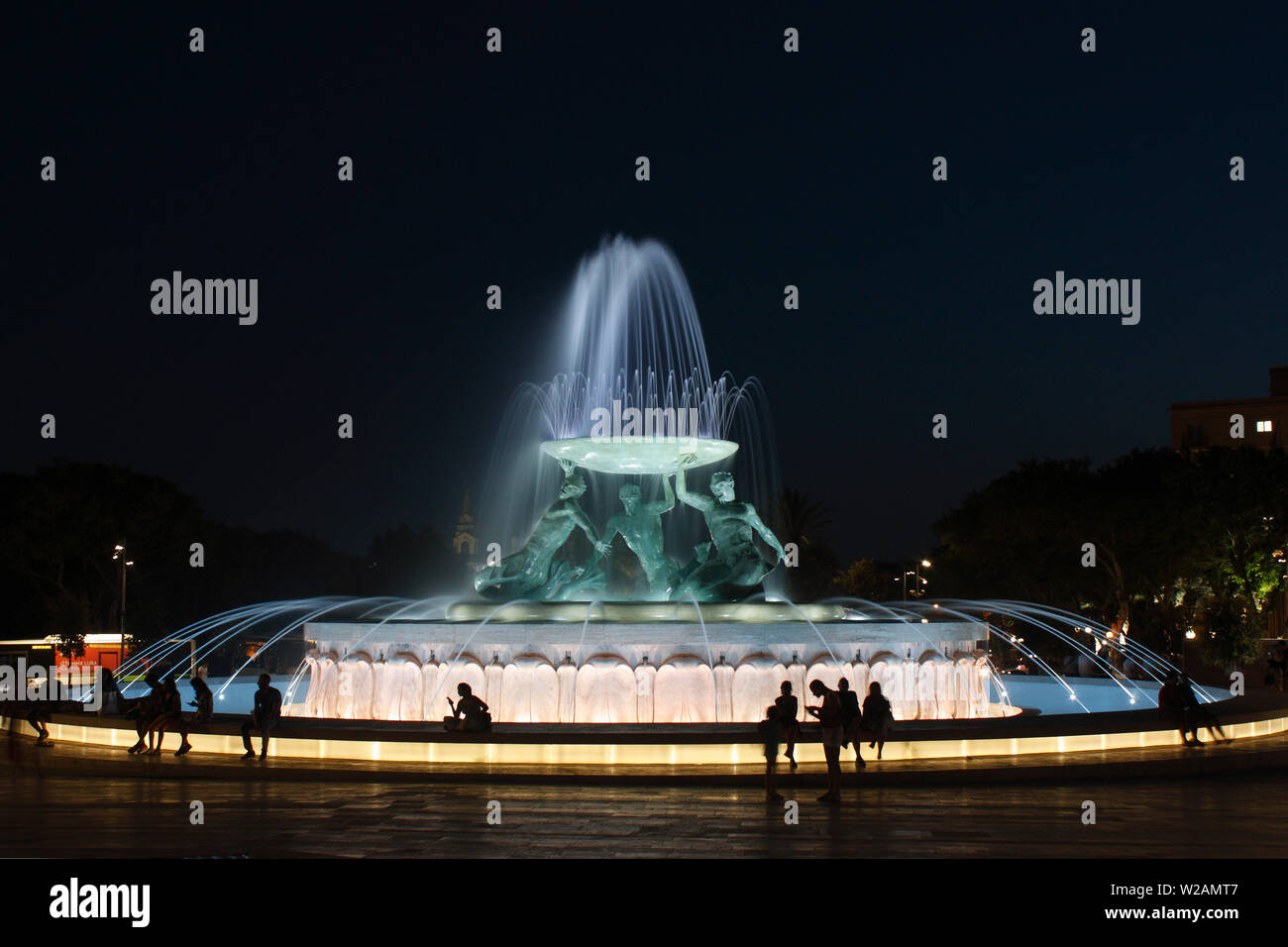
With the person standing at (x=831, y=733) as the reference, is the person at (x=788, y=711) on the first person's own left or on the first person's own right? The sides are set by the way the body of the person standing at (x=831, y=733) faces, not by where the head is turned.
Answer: on the first person's own right

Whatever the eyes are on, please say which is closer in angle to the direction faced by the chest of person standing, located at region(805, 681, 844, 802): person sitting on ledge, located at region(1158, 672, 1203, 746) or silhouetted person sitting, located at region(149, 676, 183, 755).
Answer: the silhouetted person sitting
